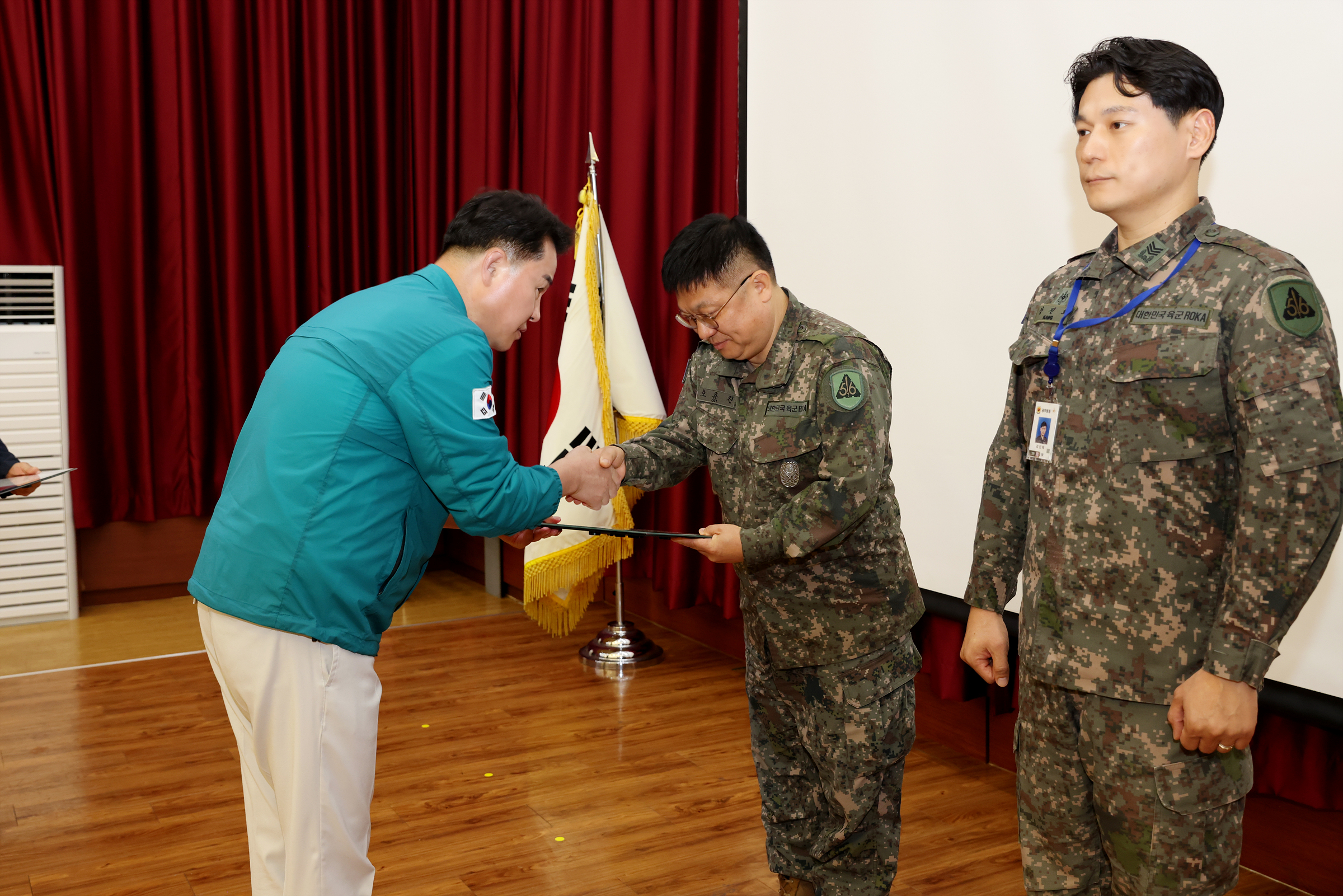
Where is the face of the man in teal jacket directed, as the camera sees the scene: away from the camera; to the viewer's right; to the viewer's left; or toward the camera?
to the viewer's right

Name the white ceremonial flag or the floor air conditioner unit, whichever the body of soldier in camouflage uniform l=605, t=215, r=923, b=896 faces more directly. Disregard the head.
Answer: the floor air conditioner unit

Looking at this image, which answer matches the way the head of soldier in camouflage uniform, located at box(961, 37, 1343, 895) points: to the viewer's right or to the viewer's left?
to the viewer's left

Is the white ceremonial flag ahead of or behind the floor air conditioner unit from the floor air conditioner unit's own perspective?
ahead

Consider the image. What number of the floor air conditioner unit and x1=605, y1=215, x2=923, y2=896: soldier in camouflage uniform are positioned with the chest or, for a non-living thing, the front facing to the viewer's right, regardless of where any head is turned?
0

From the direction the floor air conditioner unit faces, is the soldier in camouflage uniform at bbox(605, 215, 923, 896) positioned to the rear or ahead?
ahead

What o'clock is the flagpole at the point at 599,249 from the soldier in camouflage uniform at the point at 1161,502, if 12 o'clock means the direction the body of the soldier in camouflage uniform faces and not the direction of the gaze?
The flagpole is roughly at 3 o'clock from the soldier in camouflage uniform.

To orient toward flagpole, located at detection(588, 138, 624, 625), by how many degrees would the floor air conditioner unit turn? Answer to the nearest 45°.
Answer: approximately 45° to its left

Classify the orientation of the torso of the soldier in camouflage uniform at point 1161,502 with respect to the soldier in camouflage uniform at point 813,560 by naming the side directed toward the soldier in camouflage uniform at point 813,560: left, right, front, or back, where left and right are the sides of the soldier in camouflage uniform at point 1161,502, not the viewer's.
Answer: right

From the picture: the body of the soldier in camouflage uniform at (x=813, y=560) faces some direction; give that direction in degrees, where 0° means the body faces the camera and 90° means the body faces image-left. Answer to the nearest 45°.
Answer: approximately 45°

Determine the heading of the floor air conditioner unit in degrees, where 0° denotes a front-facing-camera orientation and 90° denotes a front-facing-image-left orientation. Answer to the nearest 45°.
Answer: approximately 0°

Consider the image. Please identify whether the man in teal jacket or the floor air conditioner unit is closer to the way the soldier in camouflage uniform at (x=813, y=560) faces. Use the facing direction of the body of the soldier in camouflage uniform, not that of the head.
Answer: the man in teal jacket
